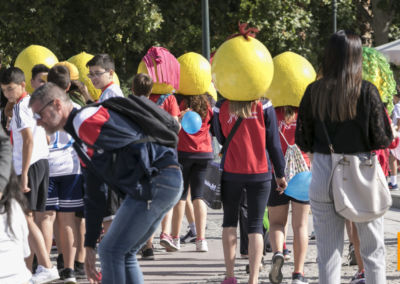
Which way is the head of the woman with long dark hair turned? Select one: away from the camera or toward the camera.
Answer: away from the camera

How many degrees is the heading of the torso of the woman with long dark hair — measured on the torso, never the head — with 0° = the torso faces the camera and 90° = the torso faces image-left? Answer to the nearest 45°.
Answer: approximately 180°
